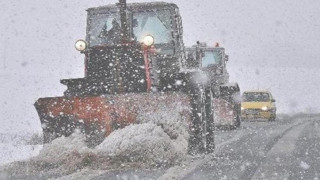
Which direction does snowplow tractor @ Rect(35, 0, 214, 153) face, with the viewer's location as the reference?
facing the viewer and to the left of the viewer

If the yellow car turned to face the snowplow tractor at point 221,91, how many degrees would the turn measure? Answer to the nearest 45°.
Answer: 0° — it already faces it

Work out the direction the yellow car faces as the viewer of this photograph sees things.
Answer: facing the viewer

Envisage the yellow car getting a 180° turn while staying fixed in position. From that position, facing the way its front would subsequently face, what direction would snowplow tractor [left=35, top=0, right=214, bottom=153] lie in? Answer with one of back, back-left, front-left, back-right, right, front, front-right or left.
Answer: back

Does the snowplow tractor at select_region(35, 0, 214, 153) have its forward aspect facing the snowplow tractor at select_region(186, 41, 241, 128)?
no
